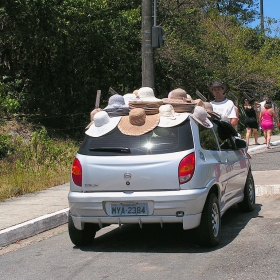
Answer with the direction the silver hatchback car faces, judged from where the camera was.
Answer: facing away from the viewer and to the right of the viewer
